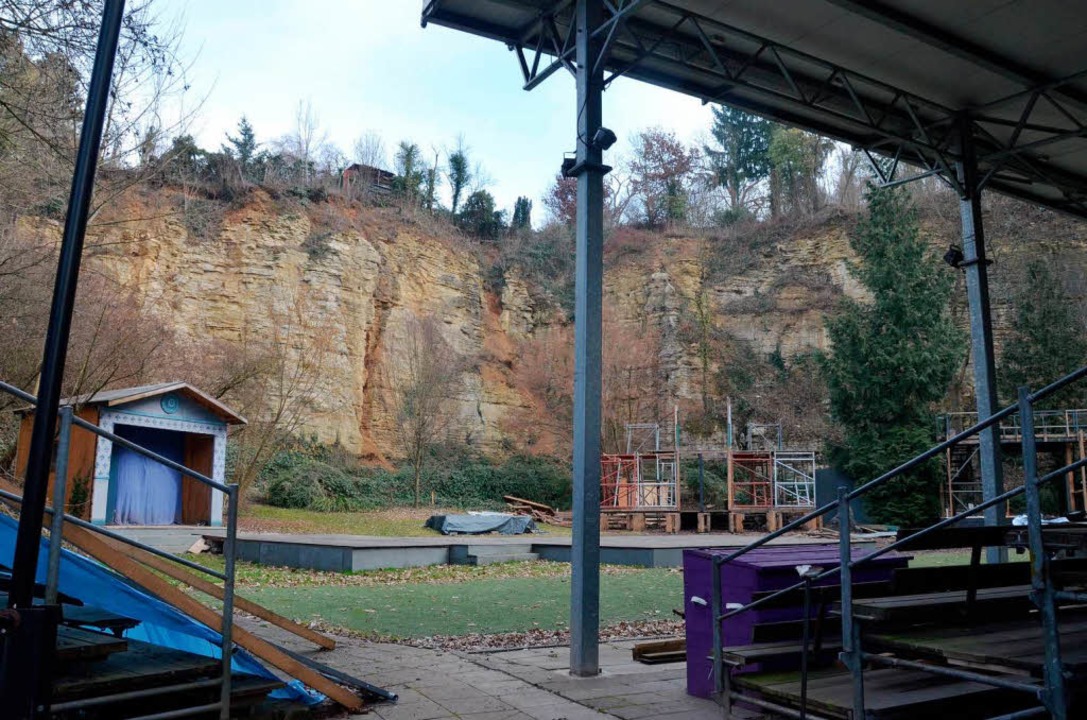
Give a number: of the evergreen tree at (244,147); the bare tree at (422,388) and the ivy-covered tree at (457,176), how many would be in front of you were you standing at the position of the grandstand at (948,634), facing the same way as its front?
3

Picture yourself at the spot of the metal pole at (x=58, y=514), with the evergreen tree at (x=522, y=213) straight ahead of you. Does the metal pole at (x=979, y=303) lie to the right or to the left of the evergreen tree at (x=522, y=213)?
right

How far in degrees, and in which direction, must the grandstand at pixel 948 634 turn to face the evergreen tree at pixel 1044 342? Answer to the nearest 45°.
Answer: approximately 45° to its right

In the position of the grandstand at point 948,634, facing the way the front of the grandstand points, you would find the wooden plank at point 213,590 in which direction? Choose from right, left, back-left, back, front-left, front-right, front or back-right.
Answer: front-left

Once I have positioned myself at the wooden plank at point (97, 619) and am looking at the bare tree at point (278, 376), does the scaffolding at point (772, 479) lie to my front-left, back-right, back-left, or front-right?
front-right

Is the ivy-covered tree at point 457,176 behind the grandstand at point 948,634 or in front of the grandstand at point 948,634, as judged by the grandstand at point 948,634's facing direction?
in front

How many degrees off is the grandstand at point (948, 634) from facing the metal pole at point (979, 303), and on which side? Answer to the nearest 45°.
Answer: approximately 45° to its right

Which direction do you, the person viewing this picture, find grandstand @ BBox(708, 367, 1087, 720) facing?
facing away from the viewer and to the left of the viewer

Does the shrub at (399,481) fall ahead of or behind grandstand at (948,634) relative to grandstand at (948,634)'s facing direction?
ahead

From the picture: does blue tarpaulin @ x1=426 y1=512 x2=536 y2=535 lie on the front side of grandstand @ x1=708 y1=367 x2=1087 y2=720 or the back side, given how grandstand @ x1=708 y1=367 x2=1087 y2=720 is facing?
on the front side

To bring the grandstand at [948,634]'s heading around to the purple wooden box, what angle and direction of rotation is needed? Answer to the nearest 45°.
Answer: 0° — it already faces it

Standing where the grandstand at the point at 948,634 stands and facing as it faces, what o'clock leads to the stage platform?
The stage platform is roughly at 12 o'clock from the grandstand.

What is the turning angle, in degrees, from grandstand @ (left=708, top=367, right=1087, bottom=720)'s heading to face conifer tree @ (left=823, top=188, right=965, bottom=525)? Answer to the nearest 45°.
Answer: approximately 45° to its right
